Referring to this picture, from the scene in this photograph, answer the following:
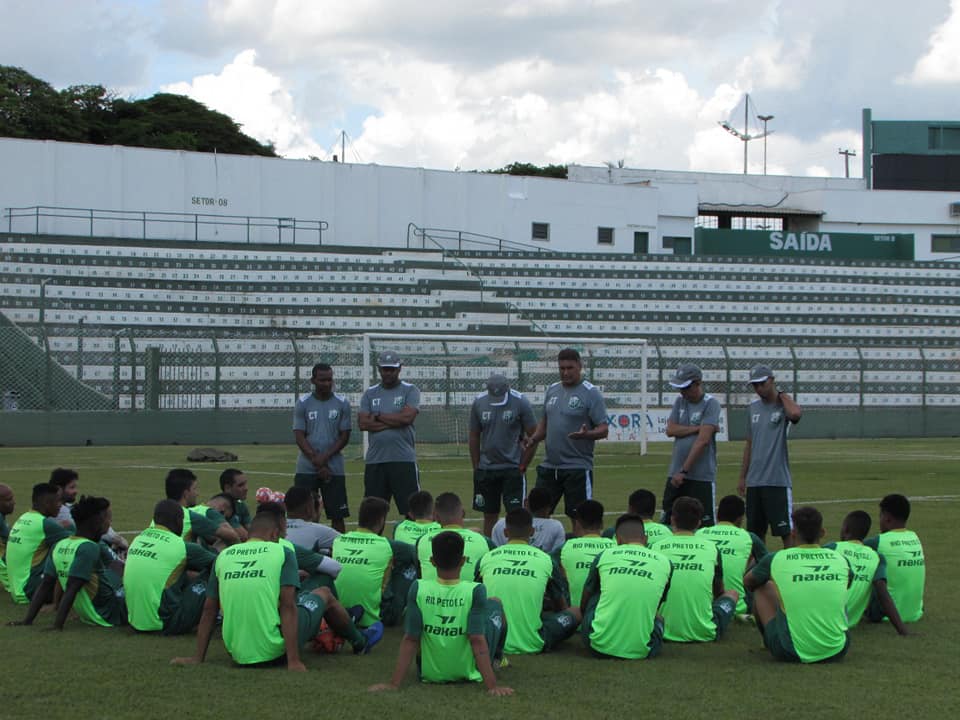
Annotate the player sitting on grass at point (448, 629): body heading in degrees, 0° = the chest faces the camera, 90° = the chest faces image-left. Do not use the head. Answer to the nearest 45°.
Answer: approximately 180°

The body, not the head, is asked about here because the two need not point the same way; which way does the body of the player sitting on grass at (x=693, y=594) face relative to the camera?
away from the camera

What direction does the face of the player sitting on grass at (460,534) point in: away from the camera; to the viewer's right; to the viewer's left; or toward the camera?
away from the camera

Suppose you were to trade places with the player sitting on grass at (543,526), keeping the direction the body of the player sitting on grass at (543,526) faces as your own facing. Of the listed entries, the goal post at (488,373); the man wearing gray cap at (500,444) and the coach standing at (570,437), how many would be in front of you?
3

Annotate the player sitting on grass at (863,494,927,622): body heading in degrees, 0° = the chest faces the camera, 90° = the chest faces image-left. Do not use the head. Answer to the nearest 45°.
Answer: approximately 135°

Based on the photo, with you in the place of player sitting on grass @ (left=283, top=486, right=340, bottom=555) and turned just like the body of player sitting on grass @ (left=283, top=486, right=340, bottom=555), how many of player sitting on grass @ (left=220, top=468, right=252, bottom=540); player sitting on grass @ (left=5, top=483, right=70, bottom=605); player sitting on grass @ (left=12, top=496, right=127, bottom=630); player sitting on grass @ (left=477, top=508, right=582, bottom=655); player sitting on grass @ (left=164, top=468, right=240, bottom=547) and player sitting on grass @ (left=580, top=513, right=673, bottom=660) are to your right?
2

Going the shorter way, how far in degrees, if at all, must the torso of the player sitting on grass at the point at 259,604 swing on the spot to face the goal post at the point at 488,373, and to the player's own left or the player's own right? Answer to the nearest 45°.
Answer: approximately 45° to the player's own left

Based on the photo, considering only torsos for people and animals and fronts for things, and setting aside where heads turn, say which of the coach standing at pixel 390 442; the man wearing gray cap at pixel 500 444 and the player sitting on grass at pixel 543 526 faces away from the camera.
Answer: the player sitting on grass

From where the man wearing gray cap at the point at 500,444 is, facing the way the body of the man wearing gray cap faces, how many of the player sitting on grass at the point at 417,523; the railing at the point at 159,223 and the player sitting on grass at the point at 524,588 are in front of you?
2

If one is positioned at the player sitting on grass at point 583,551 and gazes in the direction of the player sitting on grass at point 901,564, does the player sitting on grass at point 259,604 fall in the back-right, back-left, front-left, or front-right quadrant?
back-right

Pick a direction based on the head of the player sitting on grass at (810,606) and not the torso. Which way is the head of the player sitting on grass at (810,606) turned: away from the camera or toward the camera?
away from the camera

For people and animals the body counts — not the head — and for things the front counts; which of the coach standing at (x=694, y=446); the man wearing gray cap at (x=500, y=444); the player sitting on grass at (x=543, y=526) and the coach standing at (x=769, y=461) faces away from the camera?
the player sitting on grass

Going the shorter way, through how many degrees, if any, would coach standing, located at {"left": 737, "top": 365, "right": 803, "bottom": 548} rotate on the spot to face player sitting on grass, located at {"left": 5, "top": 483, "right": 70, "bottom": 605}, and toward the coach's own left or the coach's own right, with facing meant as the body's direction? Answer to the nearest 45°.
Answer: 0° — they already face them

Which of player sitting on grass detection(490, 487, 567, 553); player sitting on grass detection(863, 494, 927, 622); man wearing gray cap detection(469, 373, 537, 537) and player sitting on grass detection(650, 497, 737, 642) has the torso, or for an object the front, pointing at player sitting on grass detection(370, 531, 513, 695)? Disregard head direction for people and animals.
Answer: the man wearing gray cap

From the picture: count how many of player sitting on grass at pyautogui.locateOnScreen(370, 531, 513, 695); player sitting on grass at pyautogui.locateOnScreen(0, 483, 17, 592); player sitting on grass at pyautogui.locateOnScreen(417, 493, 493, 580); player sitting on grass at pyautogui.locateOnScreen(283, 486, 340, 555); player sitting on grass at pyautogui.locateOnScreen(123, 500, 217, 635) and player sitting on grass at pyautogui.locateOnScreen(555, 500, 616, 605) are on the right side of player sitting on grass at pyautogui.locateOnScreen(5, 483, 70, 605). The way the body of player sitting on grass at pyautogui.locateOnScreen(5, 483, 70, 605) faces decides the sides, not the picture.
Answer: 5

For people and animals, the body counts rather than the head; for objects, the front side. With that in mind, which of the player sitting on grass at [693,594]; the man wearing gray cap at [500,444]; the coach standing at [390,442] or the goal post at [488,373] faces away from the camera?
the player sitting on grass

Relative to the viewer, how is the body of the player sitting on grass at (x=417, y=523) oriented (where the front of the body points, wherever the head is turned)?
away from the camera

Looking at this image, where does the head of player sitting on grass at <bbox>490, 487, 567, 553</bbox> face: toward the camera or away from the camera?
away from the camera
